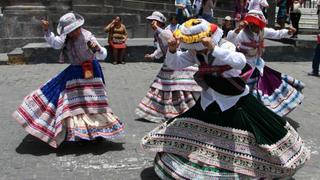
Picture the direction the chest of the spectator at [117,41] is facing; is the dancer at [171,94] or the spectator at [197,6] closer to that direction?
the dancer

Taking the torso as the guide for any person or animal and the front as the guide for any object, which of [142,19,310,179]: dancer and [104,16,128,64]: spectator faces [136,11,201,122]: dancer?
the spectator

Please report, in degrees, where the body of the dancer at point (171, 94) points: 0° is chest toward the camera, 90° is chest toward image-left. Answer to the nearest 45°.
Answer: approximately 90°

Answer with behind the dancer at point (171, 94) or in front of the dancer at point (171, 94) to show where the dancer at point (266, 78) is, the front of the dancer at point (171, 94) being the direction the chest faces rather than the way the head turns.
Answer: behind

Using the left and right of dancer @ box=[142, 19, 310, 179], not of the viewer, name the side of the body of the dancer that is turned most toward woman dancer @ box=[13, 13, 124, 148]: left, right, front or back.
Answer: right
